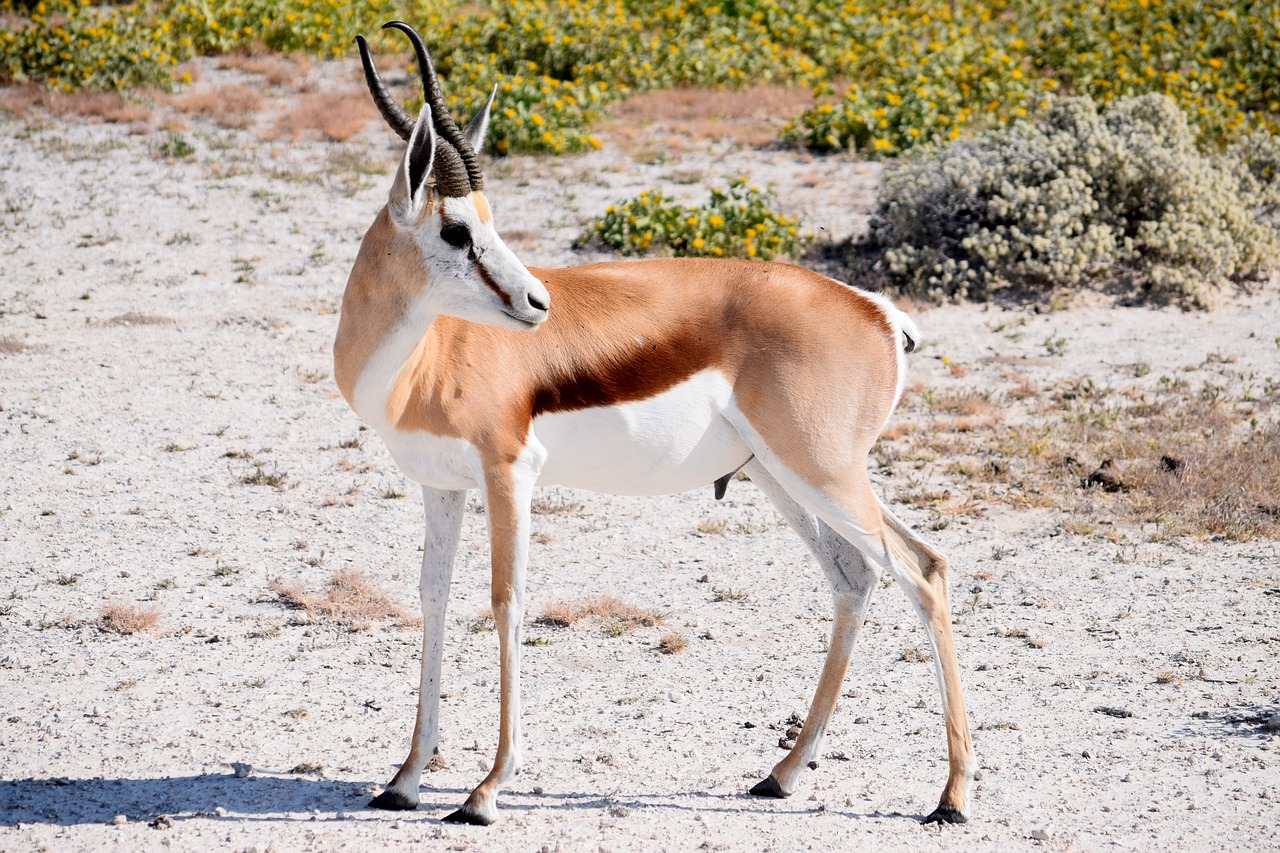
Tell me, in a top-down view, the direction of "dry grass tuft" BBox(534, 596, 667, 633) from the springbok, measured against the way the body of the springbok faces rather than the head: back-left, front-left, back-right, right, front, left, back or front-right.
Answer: right

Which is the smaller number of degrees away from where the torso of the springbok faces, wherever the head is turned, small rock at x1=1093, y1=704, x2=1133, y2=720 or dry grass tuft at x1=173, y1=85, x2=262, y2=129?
the dry grass tuft

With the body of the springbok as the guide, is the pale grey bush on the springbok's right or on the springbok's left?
on the springbok's right

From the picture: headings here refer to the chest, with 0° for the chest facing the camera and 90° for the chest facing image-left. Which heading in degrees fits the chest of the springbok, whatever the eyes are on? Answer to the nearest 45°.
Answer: approximately 90°

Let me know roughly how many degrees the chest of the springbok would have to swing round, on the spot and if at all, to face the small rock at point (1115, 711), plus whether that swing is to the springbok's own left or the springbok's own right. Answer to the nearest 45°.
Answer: approximately 180°

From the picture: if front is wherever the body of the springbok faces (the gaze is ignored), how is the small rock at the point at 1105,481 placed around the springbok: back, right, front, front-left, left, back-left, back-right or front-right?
back-right

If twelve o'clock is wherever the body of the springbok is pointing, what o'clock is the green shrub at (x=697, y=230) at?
The green shrub is roughly at 3 o'clock from the springbok.
